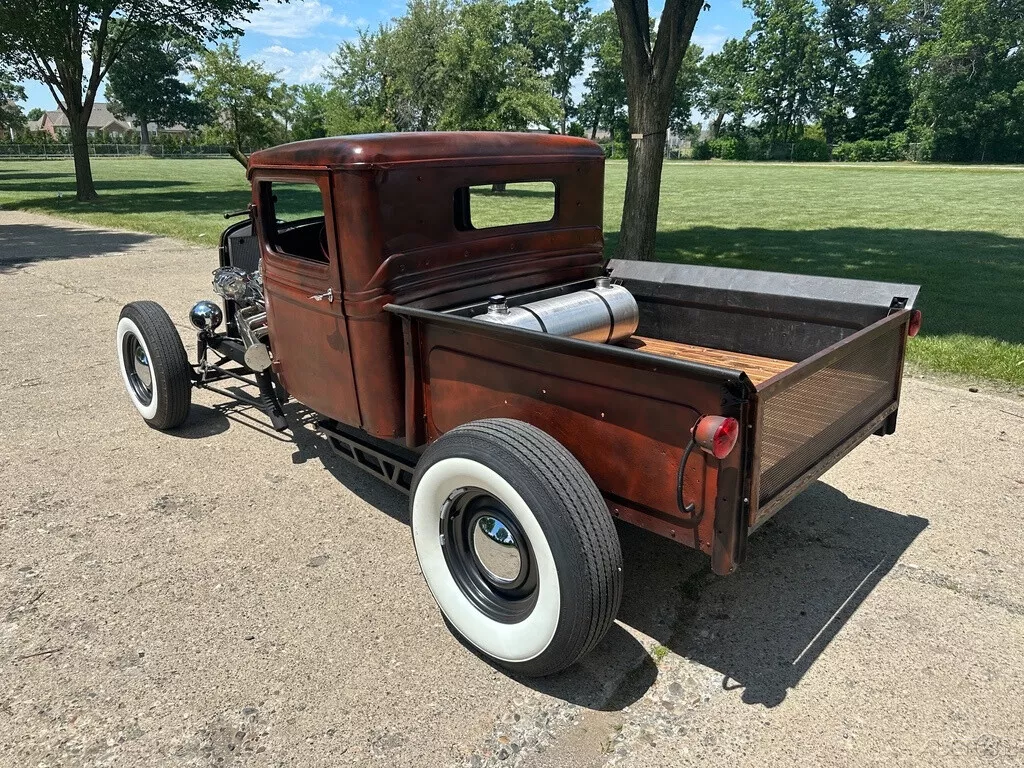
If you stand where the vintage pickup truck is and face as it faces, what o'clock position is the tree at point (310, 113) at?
The tree is roughly at 1 o'clock from the vintage pickup truck.

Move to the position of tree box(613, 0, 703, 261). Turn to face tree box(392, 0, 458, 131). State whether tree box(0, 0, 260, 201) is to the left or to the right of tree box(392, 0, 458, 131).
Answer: left

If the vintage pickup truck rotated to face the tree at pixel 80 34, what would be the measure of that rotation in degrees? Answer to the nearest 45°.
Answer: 0° — it already faces it

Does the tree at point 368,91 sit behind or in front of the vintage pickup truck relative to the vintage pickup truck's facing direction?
in front

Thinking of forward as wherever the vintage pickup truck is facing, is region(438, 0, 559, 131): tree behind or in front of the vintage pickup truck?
in front

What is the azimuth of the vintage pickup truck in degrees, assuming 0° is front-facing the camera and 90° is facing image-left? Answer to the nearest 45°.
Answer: approximately 135°

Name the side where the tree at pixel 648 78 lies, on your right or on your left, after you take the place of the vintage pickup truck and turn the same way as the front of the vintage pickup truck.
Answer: on your right

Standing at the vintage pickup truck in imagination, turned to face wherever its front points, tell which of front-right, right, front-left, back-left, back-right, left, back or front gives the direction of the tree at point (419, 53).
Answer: front-right
